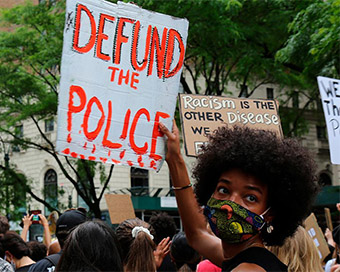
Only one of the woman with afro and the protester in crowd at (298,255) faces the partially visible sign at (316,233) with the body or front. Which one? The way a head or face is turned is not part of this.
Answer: the protester in crowd

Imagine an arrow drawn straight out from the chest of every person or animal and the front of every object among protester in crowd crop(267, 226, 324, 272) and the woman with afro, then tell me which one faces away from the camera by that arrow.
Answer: the protester in crowd

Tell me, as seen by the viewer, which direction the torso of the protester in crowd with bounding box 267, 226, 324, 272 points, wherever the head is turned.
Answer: away from the camera

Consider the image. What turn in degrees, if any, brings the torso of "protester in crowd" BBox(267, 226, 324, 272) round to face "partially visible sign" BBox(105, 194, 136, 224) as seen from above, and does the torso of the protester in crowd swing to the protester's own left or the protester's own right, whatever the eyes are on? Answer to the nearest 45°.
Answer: approximately 45° to the protester's own left

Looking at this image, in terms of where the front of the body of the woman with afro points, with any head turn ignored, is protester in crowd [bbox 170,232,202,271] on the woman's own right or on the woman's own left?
on the woman's own right

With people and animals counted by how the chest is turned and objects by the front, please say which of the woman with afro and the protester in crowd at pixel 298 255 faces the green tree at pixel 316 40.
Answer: the protester in crowd

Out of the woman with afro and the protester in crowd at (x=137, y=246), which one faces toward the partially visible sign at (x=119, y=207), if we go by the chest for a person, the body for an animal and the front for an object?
the protester in crowd

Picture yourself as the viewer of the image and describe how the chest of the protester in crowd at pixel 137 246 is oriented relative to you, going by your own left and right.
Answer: facing away from the viewer

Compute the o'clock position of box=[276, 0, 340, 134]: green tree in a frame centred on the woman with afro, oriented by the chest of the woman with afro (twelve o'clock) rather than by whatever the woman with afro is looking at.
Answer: The green tree is roughly at 5 o'clock from the woman with afro.

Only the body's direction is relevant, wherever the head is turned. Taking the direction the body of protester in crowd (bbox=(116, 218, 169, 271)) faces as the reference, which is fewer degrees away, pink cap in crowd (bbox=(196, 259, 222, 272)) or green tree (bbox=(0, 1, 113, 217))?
the green tree

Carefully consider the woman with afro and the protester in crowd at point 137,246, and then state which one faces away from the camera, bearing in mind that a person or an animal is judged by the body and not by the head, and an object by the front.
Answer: the protester in crowd

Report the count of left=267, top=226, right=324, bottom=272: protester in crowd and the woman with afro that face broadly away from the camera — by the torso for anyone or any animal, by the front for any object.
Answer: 1

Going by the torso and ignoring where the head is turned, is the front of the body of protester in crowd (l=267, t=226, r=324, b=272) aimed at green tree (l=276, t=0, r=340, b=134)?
yes
